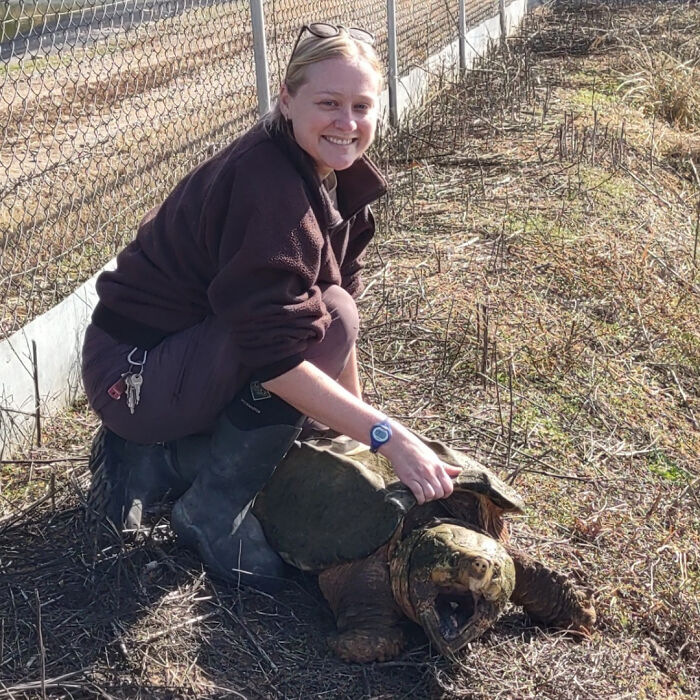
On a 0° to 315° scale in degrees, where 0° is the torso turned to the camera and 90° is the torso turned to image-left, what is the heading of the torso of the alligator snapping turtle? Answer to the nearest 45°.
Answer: approximately 315°

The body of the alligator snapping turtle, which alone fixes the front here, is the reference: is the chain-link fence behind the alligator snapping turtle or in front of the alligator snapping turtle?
behind

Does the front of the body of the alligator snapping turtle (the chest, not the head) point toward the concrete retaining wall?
no
